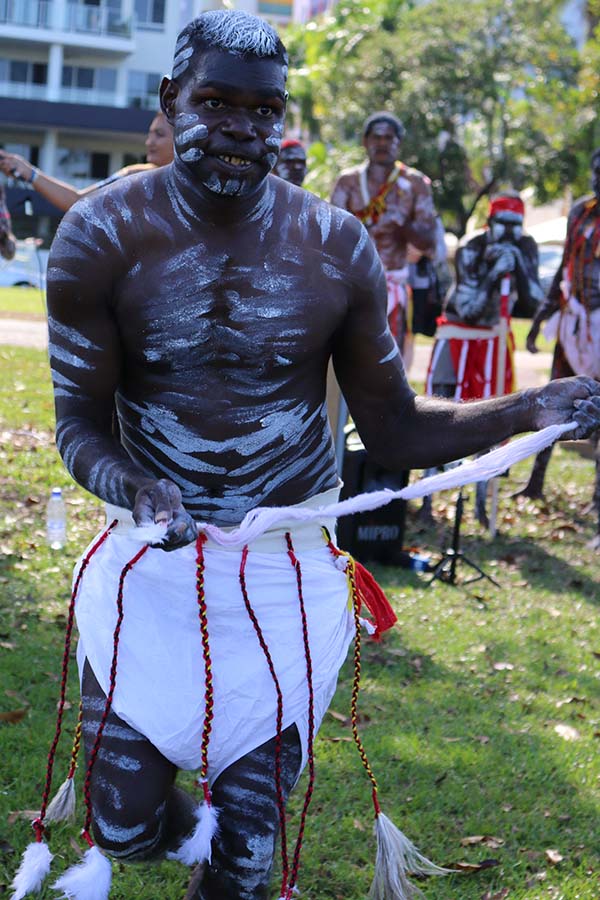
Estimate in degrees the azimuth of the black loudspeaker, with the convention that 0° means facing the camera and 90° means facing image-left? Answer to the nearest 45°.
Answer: approximately 0°

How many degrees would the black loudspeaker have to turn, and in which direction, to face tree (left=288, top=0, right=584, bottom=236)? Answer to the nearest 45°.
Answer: approximately 180°

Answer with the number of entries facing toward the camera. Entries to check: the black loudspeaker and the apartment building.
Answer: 2

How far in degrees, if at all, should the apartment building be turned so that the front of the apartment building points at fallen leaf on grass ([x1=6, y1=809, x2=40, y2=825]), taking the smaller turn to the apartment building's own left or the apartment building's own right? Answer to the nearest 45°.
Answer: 0° — it already faces it

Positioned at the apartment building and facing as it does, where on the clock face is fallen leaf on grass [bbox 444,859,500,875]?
The fallen leaf on grass is roughly at 12 o'clock from the apartment building.
